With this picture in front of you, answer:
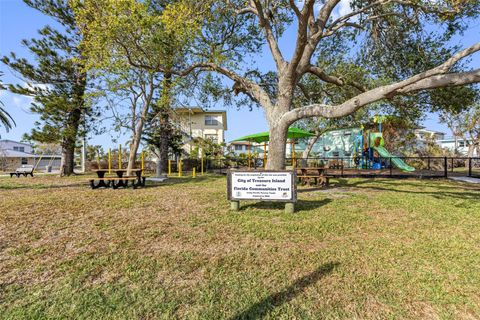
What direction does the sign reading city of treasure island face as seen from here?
toward the camera

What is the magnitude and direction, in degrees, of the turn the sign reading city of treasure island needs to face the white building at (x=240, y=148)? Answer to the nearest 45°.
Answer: approximately 180°

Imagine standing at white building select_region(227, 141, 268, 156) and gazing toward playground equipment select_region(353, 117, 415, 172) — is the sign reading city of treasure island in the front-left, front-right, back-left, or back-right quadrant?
front-right

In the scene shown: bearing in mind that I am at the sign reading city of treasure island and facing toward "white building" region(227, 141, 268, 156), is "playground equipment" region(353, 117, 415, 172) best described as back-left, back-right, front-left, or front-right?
front-right

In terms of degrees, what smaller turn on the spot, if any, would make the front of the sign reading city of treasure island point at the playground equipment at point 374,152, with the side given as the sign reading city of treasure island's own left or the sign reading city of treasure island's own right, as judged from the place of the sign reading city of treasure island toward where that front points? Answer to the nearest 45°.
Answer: approximately 135° to the sign reading city of treasure island's own left
